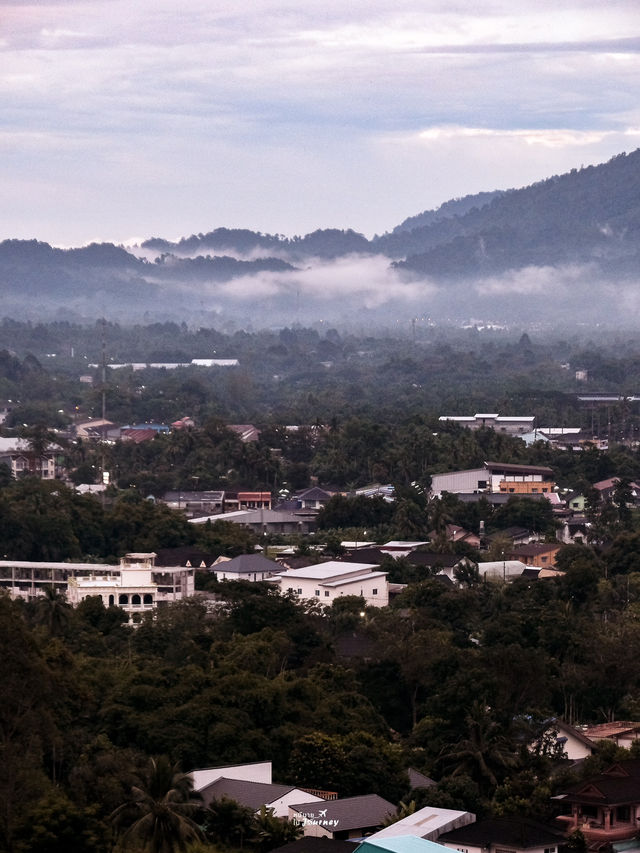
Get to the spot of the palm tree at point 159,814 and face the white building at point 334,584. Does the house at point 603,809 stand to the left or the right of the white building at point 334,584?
right

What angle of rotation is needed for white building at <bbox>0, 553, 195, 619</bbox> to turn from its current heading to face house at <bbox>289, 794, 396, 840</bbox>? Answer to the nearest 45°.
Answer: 0° — it already faces it

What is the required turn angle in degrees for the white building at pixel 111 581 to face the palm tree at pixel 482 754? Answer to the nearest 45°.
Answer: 0° — it already faces it

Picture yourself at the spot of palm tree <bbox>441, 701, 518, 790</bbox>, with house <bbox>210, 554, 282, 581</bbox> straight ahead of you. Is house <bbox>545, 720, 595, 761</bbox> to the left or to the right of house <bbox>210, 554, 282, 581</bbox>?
right

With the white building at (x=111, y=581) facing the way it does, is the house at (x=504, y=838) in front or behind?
in front

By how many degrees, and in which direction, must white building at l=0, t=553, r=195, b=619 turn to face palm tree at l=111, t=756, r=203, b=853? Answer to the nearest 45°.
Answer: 0° — it already faces it

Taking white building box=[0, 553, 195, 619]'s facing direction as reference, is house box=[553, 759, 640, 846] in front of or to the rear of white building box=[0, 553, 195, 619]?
in front

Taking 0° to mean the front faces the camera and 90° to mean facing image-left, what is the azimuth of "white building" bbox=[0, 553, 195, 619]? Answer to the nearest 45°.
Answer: approximately 0°

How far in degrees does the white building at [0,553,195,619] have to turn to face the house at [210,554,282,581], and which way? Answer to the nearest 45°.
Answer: approximately 135° to its left

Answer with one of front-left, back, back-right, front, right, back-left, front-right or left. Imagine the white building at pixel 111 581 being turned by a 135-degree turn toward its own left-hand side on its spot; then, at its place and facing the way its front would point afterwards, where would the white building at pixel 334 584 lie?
front-right

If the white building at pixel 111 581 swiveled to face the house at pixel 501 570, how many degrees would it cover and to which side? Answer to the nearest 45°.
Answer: approximately 90° to its left

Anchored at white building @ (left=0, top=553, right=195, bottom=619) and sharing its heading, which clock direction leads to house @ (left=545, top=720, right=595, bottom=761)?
The house is roughly at 11 o'clock from the white building.

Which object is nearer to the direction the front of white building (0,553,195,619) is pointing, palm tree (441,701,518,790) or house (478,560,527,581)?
the palm tree
